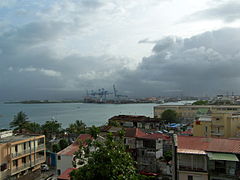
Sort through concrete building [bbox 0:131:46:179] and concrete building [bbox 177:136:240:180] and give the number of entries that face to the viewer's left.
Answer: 0

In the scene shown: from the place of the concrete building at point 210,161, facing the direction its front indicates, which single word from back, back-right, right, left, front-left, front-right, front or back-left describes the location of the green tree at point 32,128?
back-right

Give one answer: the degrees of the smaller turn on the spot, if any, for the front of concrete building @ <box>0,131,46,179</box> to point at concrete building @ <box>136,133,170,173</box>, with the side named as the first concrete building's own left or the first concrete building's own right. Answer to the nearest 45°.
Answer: approximately 45° to the first concrete building's own left

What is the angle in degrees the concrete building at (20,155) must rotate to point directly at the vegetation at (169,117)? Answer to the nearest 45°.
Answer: approximately 90° to its left

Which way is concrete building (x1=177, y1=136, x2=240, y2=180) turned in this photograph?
toward the camera

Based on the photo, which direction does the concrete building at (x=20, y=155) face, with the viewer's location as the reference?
facing the viewer and to the right of the viewer

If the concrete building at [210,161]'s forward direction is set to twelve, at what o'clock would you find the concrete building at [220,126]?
the concrete building at [220,126] is roughly at 6 o'clock from the concrete building at [210,161].

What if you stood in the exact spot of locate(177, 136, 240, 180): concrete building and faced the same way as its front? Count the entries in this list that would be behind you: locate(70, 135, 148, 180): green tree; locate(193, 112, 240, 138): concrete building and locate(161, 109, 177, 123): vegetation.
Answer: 2

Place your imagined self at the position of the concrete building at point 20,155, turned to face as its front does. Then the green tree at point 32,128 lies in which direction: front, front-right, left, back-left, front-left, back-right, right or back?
back-left
